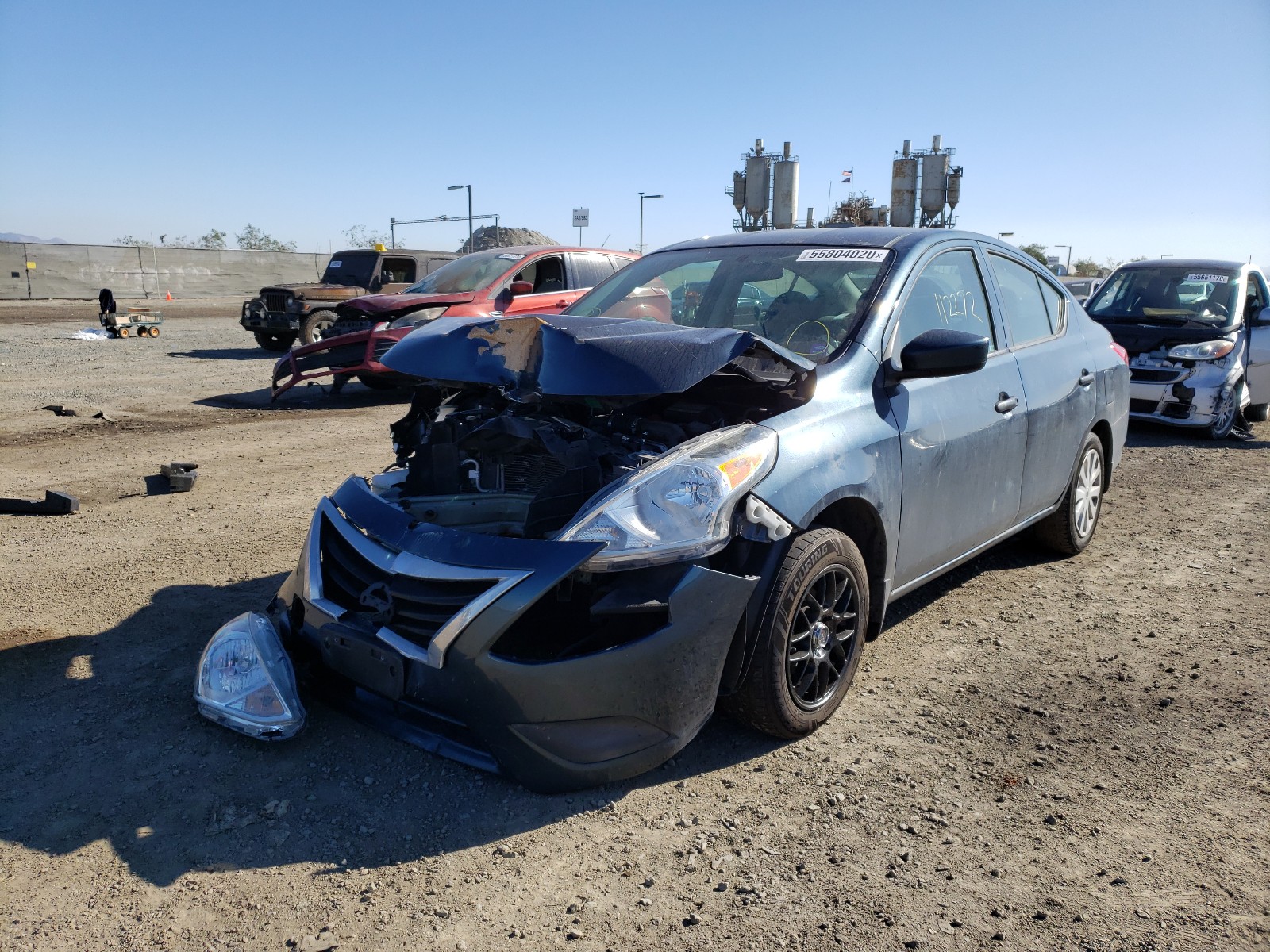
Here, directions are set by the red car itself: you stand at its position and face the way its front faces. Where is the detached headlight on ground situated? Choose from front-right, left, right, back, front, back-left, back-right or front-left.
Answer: front-left

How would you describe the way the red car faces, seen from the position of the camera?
facing the viewer and to the left of the viewer

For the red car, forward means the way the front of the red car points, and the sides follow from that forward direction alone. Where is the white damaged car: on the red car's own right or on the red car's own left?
on the red car's own left

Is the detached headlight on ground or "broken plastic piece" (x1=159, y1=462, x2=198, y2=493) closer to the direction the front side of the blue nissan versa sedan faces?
the detached headlight on ground

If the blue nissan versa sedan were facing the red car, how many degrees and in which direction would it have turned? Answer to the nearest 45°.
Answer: approximately 135° to its right

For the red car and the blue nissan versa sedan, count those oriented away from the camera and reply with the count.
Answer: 0

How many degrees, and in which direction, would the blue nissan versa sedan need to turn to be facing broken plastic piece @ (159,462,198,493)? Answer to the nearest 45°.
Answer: approximately 90° to its right

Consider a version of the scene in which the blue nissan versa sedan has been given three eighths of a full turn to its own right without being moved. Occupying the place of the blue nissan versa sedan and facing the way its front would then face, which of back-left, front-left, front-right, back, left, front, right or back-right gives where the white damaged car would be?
front-right

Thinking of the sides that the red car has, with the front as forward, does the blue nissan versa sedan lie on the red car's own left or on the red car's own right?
on the red car's own left
